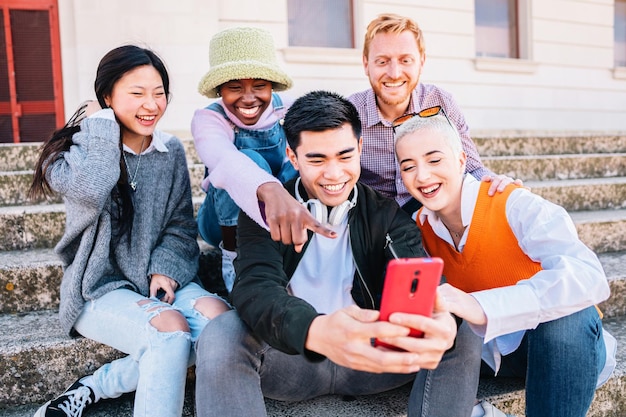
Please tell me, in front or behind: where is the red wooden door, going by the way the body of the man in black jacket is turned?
behind

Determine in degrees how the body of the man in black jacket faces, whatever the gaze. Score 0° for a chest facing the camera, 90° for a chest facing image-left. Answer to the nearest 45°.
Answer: approximately 0°

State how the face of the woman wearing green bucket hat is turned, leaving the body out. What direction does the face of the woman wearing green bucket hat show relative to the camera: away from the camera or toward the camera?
toward the camera

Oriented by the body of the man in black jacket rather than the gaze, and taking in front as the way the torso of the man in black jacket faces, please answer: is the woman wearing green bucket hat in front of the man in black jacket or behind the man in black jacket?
behind
